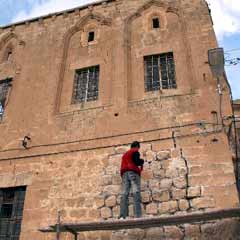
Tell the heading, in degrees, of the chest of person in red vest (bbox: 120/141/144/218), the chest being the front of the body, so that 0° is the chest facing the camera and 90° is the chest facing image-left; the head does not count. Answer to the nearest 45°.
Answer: approximately 225°
